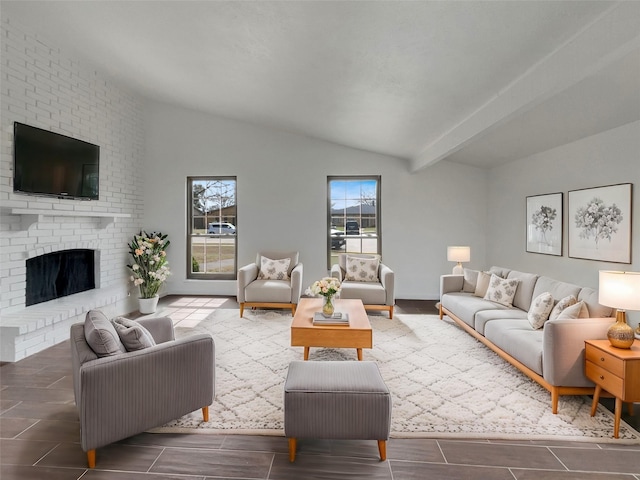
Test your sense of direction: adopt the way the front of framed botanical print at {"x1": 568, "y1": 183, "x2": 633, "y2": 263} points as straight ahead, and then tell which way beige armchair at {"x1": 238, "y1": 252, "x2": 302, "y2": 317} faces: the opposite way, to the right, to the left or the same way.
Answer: to the left

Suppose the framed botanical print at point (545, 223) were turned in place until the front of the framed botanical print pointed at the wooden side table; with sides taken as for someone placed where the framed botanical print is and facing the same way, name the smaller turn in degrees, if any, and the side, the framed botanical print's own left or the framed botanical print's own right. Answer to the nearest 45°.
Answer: approximately 45° to the framed botanical print's own left

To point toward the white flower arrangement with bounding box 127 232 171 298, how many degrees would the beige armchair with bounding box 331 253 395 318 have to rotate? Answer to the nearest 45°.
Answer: approximately 90° to its right

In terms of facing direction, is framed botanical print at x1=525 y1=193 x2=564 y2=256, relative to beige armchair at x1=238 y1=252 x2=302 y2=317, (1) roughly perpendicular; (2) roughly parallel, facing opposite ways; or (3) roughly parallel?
roughly perpendicular

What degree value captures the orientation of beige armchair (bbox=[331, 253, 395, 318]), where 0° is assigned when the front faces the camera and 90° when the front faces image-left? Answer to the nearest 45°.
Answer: approximately 0°

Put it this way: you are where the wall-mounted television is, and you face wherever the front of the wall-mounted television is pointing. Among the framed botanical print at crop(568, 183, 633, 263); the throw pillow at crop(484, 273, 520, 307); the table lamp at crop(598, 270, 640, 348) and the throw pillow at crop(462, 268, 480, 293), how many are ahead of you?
4

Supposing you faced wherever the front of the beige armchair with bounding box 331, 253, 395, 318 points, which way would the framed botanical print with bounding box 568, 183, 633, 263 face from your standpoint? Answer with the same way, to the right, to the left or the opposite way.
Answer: to the right

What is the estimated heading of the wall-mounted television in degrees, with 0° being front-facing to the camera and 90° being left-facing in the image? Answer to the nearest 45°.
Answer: approximately 315°

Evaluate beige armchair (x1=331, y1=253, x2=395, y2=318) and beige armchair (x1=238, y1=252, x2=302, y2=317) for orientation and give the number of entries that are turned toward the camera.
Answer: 2

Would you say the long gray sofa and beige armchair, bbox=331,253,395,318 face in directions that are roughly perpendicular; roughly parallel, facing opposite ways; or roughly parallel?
roughly perpendicular

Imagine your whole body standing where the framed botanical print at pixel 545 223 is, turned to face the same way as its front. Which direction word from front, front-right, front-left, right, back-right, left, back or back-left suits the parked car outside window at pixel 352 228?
front-right
